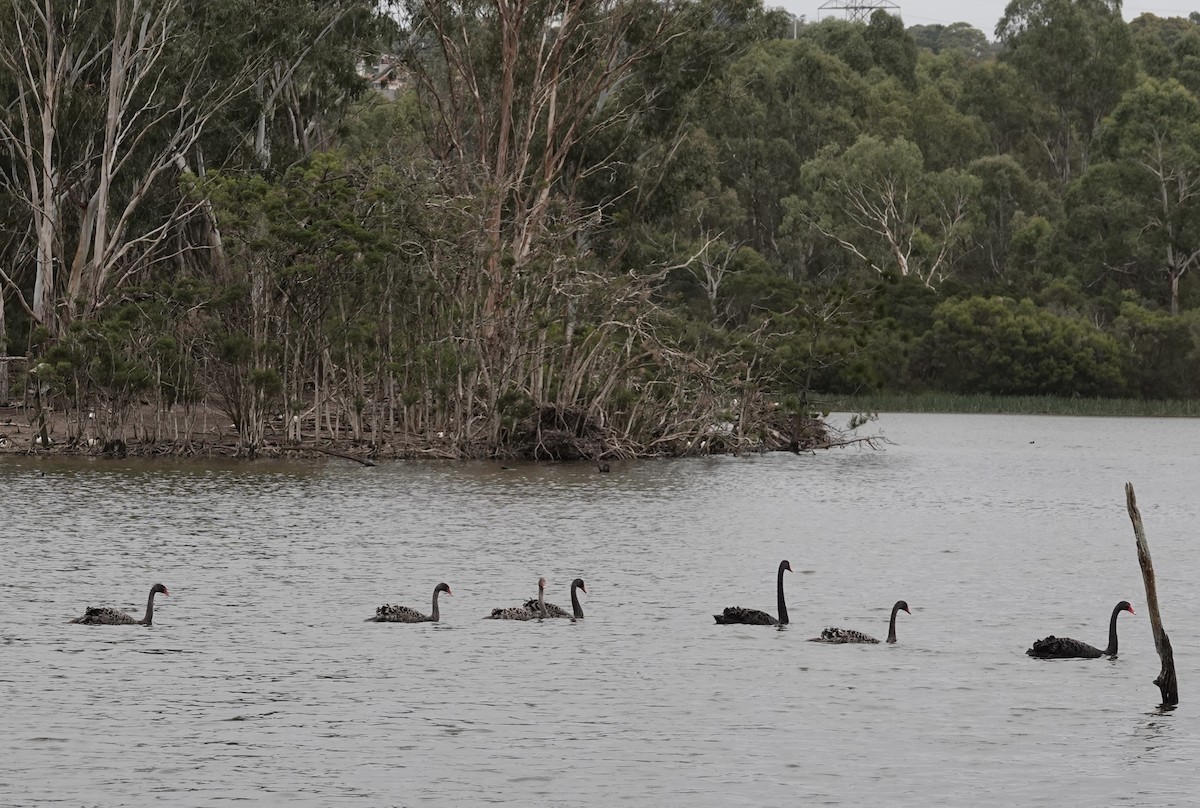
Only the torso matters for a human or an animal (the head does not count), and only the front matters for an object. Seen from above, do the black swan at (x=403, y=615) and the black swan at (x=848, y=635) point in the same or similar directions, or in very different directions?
same or similar directions

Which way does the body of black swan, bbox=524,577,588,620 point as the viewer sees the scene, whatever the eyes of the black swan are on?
to the viewer's right

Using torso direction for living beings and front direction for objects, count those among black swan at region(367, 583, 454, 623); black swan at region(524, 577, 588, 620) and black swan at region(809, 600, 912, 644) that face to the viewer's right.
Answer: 3

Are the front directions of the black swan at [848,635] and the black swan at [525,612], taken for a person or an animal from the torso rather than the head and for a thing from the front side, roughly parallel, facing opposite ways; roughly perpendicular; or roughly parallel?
roughly parallel

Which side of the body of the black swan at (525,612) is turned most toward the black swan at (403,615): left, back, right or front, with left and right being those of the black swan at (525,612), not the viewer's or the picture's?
back

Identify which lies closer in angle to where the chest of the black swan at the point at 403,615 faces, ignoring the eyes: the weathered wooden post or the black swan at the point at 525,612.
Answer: the black swan

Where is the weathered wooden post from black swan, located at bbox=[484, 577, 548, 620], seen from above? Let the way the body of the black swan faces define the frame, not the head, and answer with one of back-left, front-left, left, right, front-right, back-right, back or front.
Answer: front-right

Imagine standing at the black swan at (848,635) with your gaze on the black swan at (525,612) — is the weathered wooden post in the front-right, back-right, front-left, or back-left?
back-left

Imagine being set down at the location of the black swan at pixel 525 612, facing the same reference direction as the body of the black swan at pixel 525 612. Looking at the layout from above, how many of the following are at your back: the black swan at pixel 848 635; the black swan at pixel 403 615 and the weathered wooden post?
1

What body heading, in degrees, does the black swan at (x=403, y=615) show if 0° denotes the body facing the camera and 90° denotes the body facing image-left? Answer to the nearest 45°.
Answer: approximately 270°

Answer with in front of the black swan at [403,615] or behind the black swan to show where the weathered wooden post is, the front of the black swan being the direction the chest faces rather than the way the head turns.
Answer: in front

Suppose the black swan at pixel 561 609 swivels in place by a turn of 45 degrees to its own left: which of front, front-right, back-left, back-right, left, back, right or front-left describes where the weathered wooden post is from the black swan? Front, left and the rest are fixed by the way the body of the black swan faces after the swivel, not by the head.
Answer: right

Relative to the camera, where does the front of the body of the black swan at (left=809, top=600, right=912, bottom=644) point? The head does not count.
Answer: to the viewer's right

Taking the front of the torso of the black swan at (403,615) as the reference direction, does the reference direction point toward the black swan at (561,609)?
yes

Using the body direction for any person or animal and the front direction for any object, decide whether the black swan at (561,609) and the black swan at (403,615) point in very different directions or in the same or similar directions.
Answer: same or similar directions

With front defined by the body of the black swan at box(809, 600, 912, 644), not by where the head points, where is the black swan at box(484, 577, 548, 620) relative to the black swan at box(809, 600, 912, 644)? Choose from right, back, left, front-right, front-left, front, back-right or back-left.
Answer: back

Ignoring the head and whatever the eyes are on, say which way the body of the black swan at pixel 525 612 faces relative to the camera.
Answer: to the viewer's right
